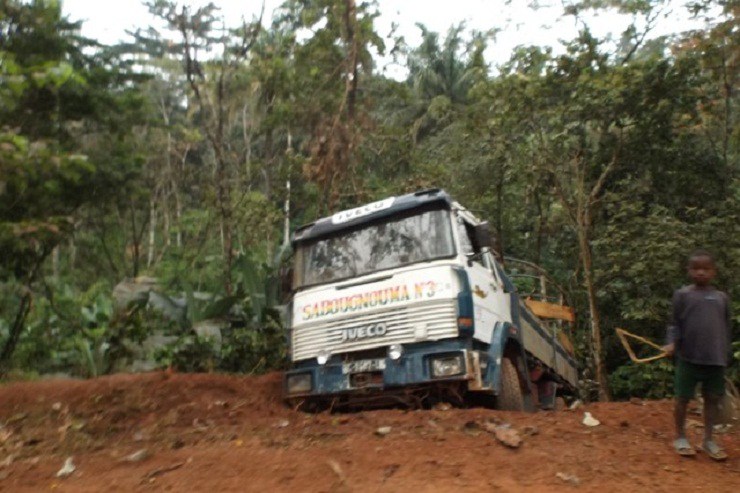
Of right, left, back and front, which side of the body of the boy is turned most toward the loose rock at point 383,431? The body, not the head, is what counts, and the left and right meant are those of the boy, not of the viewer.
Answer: right

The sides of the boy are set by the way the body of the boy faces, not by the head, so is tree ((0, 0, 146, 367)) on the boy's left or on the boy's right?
on the boy's right

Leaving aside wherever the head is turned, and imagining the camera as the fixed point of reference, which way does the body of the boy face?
toward the camera

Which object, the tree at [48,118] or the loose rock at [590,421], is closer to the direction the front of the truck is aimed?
the loose rock

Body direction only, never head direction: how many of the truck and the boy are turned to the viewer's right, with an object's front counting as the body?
0

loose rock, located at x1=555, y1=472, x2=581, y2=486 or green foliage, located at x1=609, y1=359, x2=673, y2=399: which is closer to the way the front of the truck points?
the loose rock

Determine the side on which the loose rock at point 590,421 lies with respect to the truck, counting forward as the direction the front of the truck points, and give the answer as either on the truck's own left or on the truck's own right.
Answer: on the truck's own left

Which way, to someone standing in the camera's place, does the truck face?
facing the viewer and to the left of the viewer

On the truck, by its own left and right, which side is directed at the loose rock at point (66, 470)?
front

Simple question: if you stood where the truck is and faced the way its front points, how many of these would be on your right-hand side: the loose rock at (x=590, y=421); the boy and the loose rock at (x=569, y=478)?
0

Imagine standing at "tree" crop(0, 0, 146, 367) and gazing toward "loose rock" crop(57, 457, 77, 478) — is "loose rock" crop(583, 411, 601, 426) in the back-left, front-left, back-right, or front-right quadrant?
front-left

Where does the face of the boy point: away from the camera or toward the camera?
toward the camera

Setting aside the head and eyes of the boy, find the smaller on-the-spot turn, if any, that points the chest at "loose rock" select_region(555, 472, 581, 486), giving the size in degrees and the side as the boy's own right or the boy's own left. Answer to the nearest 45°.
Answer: approximately 45° to the boy's own right

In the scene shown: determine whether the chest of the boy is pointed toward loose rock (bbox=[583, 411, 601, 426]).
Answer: no

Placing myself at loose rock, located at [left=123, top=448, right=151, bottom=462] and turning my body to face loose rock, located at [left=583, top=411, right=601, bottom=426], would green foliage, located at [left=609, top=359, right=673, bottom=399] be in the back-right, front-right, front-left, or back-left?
front-left

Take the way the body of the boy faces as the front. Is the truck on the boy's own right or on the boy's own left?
on the boy's own right
